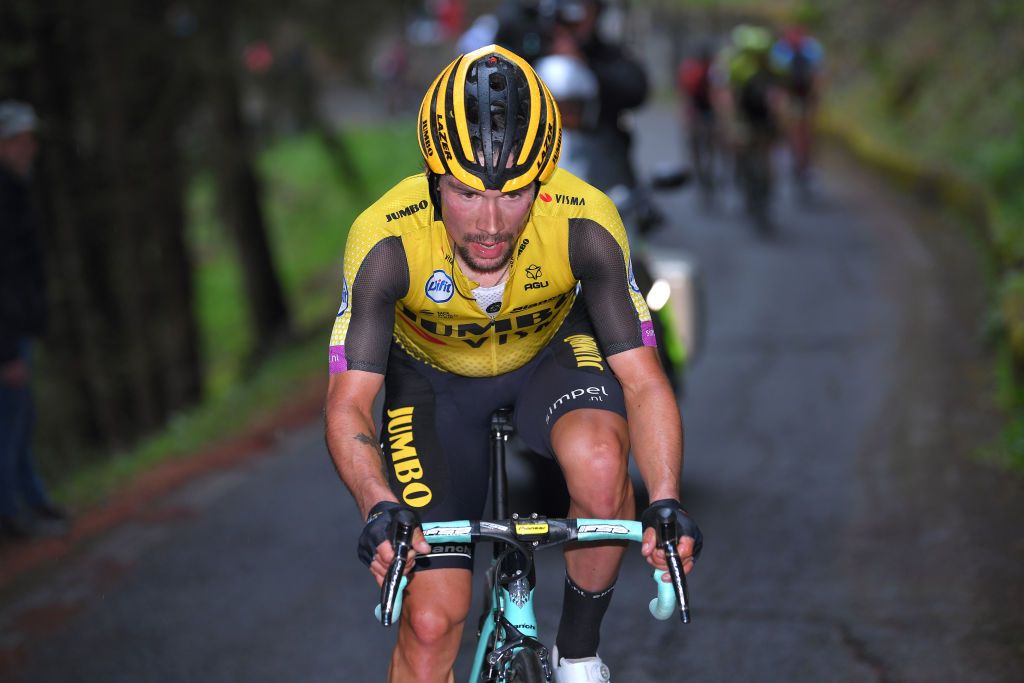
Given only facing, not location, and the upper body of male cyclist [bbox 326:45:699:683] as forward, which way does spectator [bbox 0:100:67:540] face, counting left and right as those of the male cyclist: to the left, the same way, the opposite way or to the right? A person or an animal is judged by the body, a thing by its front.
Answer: to the left

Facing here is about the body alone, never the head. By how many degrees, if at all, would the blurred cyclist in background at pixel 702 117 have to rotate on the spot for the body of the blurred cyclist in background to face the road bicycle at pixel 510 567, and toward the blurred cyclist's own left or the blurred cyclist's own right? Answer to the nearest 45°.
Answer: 0° — they already face it

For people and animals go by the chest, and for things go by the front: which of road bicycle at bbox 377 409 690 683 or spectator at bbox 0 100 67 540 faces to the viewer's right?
the spectator

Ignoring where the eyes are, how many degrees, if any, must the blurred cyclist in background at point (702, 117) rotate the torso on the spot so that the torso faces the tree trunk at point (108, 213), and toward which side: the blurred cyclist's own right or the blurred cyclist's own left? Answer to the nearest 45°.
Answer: approximately 45° to the blurred cyclist's own right

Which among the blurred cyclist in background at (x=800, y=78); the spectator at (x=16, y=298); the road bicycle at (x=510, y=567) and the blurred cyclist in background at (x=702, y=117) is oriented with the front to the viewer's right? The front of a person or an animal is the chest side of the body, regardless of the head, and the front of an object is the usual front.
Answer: the spectator

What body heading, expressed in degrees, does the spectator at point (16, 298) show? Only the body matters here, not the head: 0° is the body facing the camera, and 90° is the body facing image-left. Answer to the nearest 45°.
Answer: approximately 270°

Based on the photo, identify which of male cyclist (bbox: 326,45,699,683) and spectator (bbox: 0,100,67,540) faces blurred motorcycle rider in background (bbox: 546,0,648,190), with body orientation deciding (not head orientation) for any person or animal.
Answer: the spectator

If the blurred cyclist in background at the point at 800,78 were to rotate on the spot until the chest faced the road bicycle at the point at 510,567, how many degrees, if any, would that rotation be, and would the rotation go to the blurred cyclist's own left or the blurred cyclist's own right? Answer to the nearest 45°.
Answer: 0° — they already face it

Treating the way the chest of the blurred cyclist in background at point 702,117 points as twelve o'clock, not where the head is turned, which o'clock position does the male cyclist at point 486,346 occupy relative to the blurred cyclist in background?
The male cyclist is roughly at 12 o'clock from the blurred cyclist in background.

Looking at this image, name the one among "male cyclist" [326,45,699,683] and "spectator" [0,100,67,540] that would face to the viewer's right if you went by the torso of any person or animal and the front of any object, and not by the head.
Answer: the spectator

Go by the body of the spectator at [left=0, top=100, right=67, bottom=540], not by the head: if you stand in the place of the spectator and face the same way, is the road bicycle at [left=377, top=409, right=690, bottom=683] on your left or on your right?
on your right

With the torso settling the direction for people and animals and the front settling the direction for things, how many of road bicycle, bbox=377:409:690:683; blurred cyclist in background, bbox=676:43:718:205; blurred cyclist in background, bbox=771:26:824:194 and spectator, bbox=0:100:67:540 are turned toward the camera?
3

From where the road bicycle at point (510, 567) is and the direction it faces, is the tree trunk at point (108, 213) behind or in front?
behind
